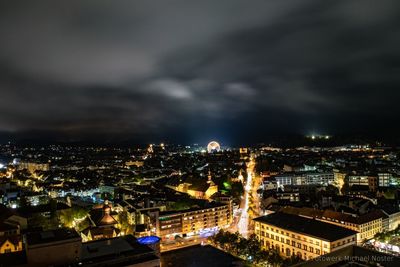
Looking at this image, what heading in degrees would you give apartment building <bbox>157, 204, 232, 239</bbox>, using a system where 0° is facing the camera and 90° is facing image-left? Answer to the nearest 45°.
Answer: approximately 315°

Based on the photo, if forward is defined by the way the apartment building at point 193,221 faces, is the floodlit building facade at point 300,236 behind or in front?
in front

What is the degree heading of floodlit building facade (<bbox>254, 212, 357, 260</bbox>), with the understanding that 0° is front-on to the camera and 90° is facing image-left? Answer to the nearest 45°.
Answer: approximately 45°

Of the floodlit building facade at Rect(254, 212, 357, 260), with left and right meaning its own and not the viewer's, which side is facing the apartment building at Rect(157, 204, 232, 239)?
right

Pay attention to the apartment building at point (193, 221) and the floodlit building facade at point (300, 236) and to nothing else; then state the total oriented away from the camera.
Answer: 0
